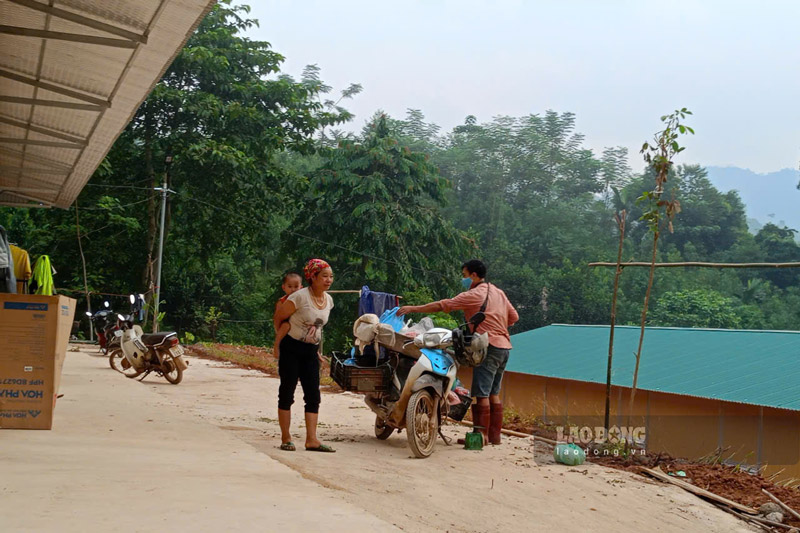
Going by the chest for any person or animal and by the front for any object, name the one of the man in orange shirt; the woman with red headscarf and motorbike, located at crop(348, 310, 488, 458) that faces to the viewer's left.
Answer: the man in orange shirt

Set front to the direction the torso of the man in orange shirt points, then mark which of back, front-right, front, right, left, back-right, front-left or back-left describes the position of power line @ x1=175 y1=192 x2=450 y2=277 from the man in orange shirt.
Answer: right

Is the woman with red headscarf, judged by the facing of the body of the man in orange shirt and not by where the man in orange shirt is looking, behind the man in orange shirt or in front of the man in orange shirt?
in front

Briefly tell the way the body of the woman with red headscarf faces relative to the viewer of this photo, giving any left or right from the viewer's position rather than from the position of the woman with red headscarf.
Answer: facing the viewer and to the right of the viewer

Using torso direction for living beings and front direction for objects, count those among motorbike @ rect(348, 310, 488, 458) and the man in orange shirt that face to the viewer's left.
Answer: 1

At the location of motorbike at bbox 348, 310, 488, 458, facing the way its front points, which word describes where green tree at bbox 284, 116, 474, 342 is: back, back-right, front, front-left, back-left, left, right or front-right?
back-left

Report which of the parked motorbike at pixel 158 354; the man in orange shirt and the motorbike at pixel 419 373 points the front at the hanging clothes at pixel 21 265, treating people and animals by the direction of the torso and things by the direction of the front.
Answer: the man in orange shirt

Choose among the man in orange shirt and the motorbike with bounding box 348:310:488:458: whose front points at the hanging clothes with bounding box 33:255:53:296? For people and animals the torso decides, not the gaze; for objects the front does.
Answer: the man in orange shirt

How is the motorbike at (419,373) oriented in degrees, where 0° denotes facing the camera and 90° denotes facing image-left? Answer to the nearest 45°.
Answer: approximately 315°

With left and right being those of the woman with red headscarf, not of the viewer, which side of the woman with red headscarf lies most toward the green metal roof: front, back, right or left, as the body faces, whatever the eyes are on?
left

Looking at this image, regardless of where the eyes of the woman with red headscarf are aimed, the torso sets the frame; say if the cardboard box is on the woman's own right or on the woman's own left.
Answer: on the woman's own right

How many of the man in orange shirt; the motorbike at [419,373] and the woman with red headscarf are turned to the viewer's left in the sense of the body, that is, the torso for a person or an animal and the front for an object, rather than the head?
1

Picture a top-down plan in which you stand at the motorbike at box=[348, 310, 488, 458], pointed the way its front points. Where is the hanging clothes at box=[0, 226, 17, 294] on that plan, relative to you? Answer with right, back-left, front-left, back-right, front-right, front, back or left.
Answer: back-right

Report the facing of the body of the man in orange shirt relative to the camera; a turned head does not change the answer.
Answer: to the viewer's left
